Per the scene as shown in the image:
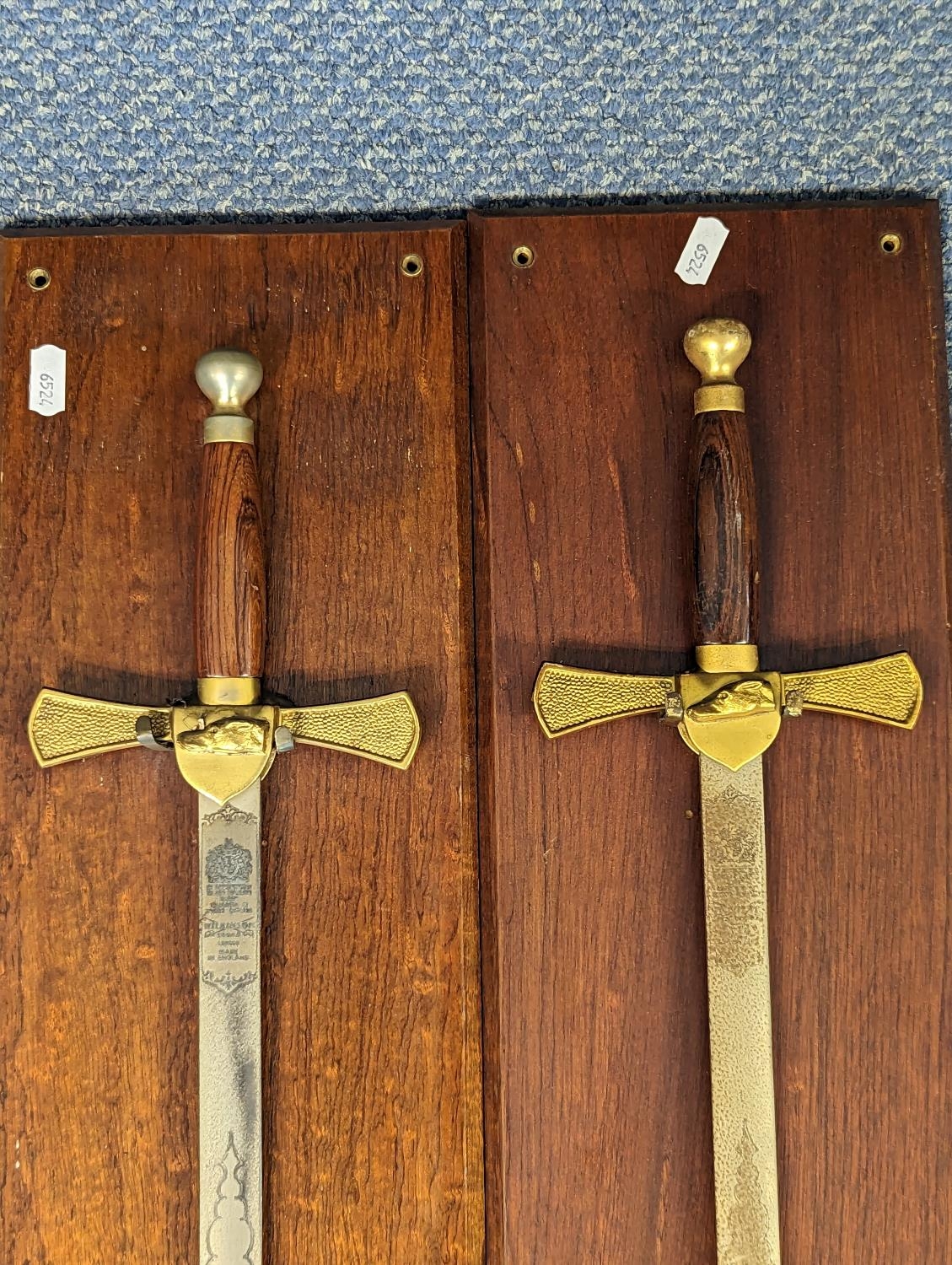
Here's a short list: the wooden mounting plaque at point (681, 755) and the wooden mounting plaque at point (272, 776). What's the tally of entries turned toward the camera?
2

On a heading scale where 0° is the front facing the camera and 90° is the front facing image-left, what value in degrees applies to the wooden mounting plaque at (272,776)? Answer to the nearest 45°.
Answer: approximately 0°
